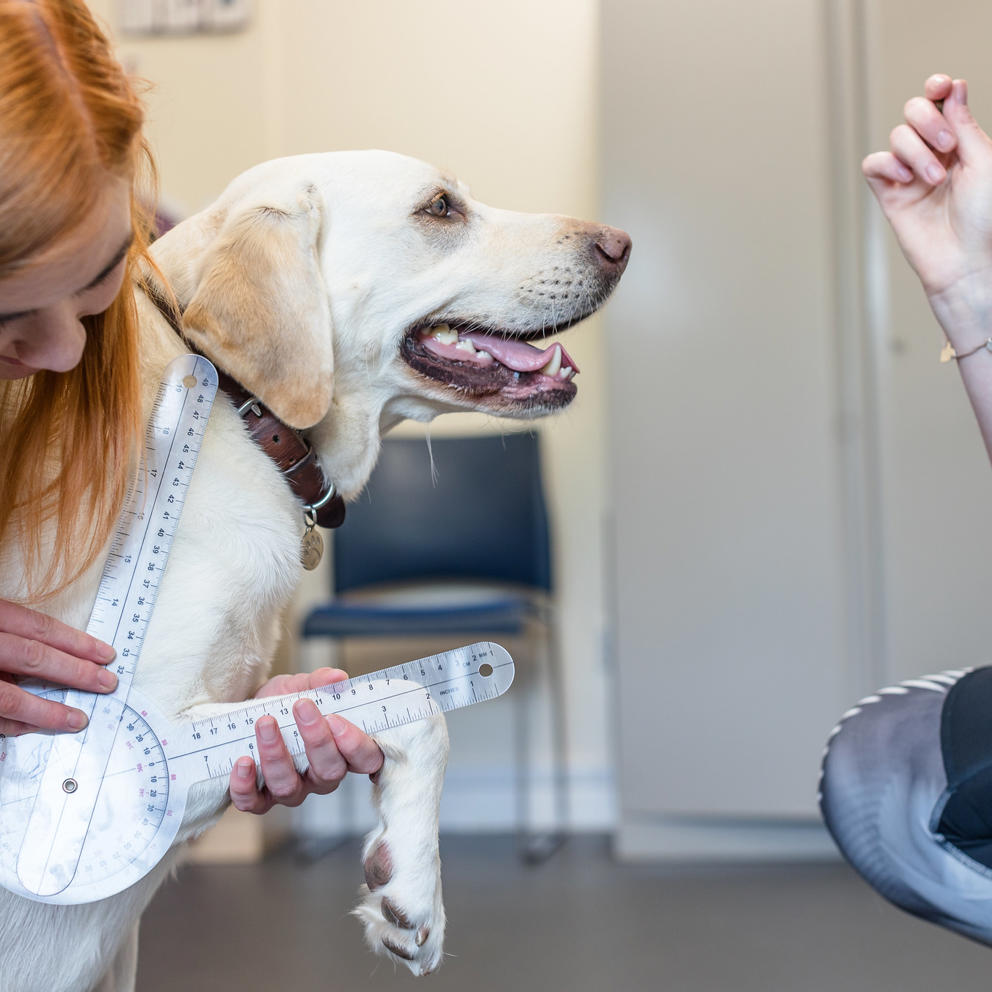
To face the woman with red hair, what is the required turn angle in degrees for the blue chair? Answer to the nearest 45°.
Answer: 0° — it already faces them

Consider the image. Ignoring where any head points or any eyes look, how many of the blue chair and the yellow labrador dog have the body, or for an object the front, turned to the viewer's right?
1

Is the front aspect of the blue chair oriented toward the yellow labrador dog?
yes

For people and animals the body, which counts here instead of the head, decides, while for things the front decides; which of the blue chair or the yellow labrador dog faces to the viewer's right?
the yellow labrador dog

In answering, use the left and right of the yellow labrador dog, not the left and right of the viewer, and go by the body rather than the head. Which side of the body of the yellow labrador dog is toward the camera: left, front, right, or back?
right

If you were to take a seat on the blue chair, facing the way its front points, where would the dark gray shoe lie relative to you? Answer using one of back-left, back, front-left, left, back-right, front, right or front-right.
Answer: front

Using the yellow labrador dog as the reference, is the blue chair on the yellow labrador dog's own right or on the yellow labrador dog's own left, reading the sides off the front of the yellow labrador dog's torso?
on the yellow labrador dog's own left

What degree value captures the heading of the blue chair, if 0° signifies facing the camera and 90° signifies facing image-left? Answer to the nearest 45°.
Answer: approximately 0°

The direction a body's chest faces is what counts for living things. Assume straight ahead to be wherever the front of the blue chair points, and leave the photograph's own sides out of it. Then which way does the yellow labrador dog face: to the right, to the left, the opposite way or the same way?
to the left
